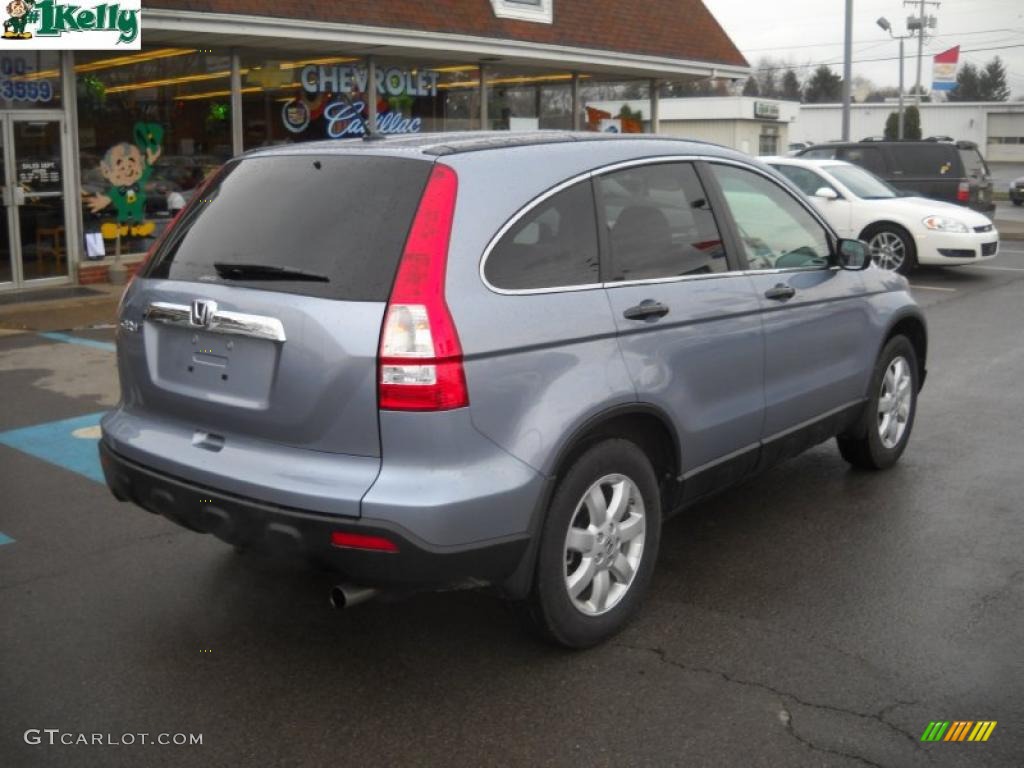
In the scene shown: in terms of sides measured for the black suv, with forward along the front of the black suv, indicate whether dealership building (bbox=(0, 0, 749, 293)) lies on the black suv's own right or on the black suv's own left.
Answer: on the black suv's own left

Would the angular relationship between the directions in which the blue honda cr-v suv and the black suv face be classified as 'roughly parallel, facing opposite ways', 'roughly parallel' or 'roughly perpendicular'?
roughly perpendicular

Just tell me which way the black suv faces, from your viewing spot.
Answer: facing away from the viewer and to the left of the viewer

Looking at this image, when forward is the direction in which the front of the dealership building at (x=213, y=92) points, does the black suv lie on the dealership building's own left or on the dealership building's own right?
on the dealership building's own left

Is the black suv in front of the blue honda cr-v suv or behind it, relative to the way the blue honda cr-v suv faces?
in front

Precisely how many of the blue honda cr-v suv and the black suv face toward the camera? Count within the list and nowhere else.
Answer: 0

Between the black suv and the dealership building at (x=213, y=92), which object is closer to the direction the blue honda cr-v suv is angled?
the black suv

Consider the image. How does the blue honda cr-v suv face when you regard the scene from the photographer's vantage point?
facing away from the viewer and to the right of the viewer
